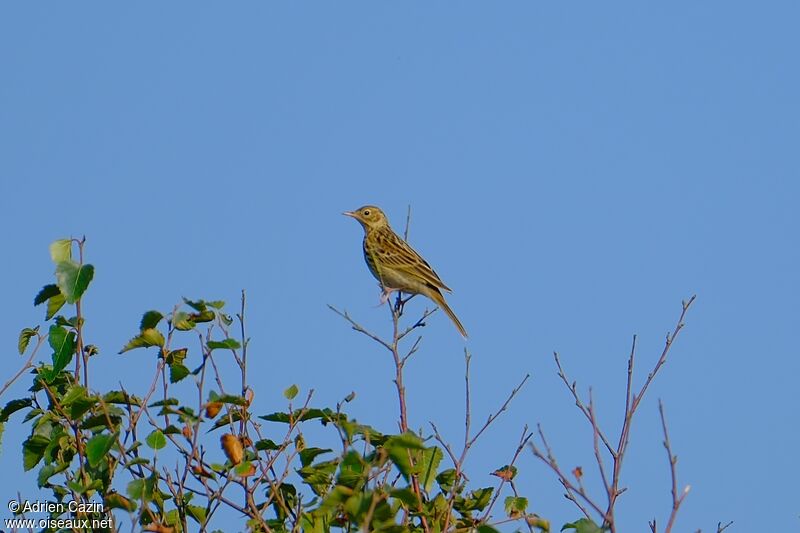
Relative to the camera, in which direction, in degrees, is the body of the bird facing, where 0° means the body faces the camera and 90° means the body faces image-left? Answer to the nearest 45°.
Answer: approximately 90°

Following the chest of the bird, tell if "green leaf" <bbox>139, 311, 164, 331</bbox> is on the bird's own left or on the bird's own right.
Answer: on the bird's own left

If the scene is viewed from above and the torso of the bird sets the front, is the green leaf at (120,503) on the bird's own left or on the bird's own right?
on the bird's own left

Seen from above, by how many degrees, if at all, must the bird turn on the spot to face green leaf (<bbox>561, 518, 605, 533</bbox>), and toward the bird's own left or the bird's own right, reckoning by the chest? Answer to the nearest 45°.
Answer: approximately 180°

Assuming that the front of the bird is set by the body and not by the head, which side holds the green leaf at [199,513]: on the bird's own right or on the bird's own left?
on the bird's own left
